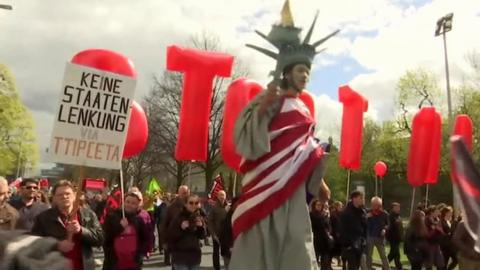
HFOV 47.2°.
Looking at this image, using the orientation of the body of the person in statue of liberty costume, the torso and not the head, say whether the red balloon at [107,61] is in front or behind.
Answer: behind

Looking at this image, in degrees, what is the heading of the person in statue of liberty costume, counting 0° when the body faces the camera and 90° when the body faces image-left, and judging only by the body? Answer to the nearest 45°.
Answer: approximately 315°

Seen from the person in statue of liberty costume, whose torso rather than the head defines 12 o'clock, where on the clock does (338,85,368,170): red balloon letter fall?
The red balloon letter is roughly at 8 o'clock from the person in statue of liberty costume.

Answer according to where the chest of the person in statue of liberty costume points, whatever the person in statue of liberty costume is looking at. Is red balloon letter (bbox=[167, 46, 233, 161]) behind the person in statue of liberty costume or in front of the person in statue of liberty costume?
behind

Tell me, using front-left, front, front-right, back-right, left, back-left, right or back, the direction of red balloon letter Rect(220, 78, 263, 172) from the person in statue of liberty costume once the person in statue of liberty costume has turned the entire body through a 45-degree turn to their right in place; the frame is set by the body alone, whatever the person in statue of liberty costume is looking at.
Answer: back
